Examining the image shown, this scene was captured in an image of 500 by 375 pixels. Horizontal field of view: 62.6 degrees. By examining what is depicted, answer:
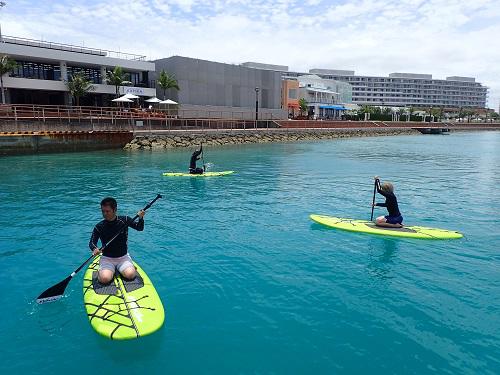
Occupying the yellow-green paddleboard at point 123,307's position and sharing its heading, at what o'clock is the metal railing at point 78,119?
The metal railing is roughly at 6 o'clock from the yellow-green paddleboard.

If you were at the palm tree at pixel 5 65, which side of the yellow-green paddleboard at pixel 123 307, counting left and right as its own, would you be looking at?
back

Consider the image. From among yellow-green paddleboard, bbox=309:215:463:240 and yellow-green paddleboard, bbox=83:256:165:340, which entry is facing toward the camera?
yellow-green paddleboard, bbox=83:256:165:340

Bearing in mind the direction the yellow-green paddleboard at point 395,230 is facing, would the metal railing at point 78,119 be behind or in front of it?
in front

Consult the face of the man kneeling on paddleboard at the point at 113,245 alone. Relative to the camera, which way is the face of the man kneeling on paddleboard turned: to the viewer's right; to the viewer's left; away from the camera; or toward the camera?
toward the camera

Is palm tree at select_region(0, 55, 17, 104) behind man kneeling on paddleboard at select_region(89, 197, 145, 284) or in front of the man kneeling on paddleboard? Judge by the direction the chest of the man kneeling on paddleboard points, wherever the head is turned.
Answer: behind

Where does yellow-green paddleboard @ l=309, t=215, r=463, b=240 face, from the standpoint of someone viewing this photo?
facing to the left of the viewer

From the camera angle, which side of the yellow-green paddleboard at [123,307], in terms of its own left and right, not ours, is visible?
front

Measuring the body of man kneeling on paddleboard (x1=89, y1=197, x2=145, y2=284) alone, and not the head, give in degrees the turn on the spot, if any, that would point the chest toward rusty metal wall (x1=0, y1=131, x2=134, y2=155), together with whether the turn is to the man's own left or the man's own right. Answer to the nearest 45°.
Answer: approximately 180°

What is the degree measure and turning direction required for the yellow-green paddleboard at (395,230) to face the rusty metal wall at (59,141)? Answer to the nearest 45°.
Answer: approximately 45° to its right

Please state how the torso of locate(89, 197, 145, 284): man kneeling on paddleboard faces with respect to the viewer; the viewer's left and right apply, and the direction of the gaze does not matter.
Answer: facing the viewer

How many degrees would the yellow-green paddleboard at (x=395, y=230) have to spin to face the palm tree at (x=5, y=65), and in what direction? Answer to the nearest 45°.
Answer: approximately 45° to its right

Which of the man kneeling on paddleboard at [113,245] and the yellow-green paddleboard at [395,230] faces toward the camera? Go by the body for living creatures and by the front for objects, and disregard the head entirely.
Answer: the man kneeling on paddleboard

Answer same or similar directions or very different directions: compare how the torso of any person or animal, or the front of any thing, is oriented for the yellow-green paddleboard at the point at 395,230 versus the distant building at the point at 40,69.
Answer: very different directions
